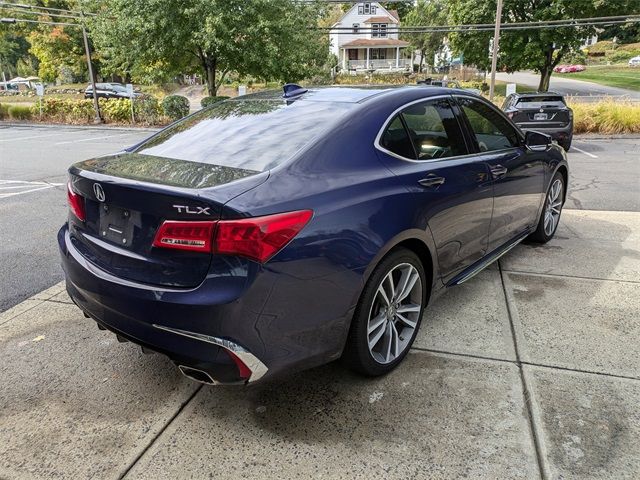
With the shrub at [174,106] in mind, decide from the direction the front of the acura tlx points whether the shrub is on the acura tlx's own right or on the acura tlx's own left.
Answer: on the acura tlx's own left

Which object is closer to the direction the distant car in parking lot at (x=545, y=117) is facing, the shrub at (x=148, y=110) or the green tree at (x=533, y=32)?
the green tree

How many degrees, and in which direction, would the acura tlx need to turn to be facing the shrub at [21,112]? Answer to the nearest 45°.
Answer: approximately 90° to its left

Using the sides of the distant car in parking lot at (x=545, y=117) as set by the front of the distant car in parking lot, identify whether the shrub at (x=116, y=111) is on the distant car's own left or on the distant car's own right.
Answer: on the distant car's own left

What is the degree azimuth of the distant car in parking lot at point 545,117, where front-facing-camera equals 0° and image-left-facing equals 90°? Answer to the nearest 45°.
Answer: approximately 180°

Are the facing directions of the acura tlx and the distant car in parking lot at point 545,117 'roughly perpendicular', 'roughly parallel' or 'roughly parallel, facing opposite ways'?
roughly parallel

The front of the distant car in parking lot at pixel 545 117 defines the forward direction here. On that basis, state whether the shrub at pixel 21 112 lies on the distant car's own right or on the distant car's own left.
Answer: on the distant car's own left

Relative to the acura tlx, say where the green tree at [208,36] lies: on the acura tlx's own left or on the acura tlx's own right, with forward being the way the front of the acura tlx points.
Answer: on the acura tlx's own left

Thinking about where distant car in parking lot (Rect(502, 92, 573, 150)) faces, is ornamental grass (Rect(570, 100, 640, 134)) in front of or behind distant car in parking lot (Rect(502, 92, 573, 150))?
in front

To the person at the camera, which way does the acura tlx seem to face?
facing away from the viewer and to the right of the viewer

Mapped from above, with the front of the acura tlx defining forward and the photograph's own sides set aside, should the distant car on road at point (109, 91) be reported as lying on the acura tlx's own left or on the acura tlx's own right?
on the acura tlx's own left

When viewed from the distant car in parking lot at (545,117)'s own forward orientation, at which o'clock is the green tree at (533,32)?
The green tree is roughly at 12 o'clock from the distant car in parking lot.

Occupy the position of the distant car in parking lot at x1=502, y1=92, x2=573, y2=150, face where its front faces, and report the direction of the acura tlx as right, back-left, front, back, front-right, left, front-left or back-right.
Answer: back

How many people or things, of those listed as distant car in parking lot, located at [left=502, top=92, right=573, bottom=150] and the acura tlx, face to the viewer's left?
0
